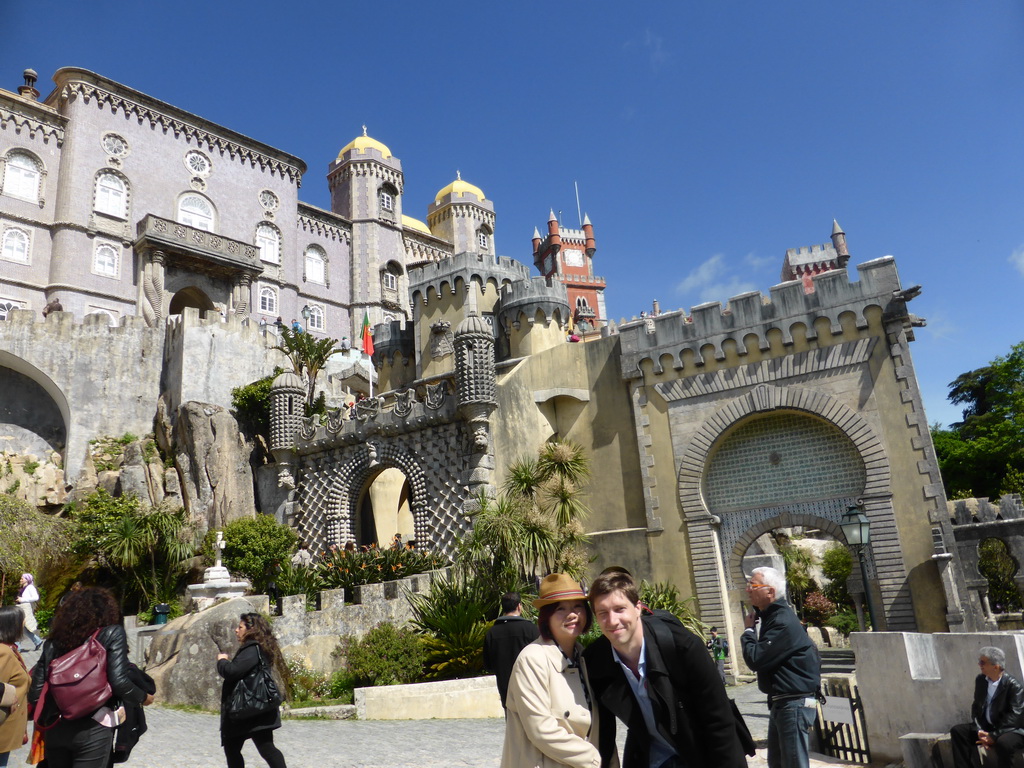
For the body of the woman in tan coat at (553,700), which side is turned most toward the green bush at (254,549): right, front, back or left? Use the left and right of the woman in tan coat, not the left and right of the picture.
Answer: back

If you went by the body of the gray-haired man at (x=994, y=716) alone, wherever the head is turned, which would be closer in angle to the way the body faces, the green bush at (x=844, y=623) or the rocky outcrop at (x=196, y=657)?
the rocky outcrop

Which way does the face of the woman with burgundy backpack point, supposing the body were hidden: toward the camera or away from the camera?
away from the camera

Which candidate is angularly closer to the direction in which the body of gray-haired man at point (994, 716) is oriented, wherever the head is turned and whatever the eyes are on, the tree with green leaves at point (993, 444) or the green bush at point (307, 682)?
the green bush

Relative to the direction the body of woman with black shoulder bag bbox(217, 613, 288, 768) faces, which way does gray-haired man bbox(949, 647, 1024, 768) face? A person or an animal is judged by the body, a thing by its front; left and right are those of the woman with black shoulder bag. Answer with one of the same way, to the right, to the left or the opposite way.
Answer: the same way

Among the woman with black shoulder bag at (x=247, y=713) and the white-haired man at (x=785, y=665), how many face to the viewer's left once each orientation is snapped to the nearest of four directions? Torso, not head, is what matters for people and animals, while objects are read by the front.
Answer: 2

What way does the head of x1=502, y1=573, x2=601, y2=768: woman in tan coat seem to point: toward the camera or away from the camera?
toward the camera

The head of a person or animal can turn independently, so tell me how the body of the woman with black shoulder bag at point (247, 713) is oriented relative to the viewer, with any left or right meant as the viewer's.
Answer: facing to the left of the viewer

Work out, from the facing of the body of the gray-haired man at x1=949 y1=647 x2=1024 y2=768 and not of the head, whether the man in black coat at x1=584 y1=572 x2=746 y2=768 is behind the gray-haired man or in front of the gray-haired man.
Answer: in front

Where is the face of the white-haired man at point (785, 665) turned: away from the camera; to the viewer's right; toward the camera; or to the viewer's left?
to the viewer's left

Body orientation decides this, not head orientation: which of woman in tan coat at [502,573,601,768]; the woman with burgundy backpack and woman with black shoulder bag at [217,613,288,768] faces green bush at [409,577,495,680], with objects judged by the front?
the woman with burgundy backpack

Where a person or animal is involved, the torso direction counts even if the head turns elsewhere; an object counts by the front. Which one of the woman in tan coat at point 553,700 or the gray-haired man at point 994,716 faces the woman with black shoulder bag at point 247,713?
the gray-haired man

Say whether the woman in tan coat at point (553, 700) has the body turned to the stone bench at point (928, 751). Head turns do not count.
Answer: no

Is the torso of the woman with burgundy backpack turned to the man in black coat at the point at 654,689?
no

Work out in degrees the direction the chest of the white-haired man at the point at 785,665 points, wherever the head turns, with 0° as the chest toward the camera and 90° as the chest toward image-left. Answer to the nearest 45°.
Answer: approximately 90°

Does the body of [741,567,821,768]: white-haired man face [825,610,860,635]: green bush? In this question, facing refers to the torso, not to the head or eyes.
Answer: no

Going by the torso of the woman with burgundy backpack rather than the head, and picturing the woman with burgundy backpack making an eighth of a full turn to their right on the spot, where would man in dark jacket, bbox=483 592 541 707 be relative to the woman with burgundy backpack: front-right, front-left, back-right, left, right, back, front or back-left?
front
